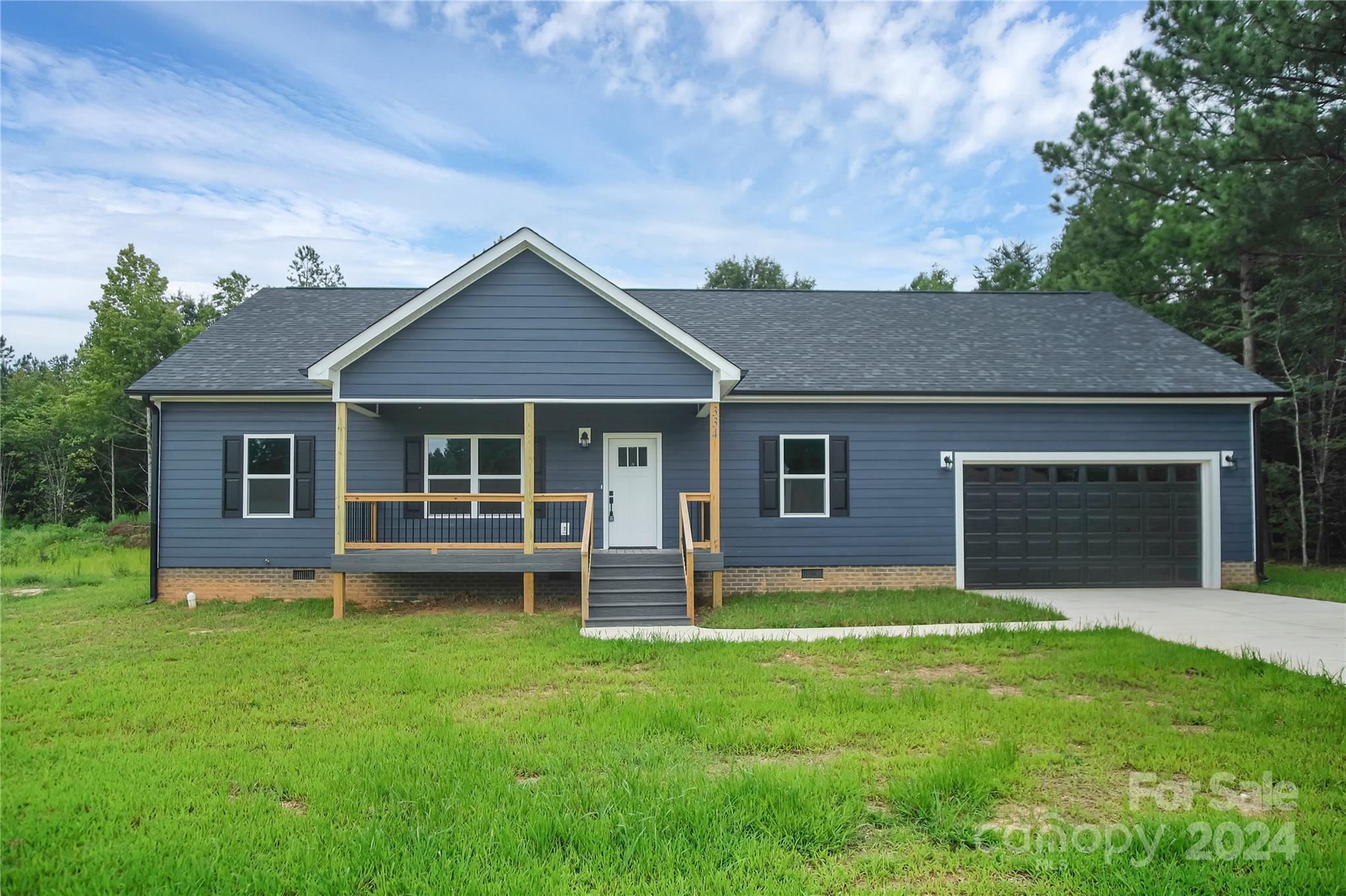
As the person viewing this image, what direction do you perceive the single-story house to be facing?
facing the viewer
